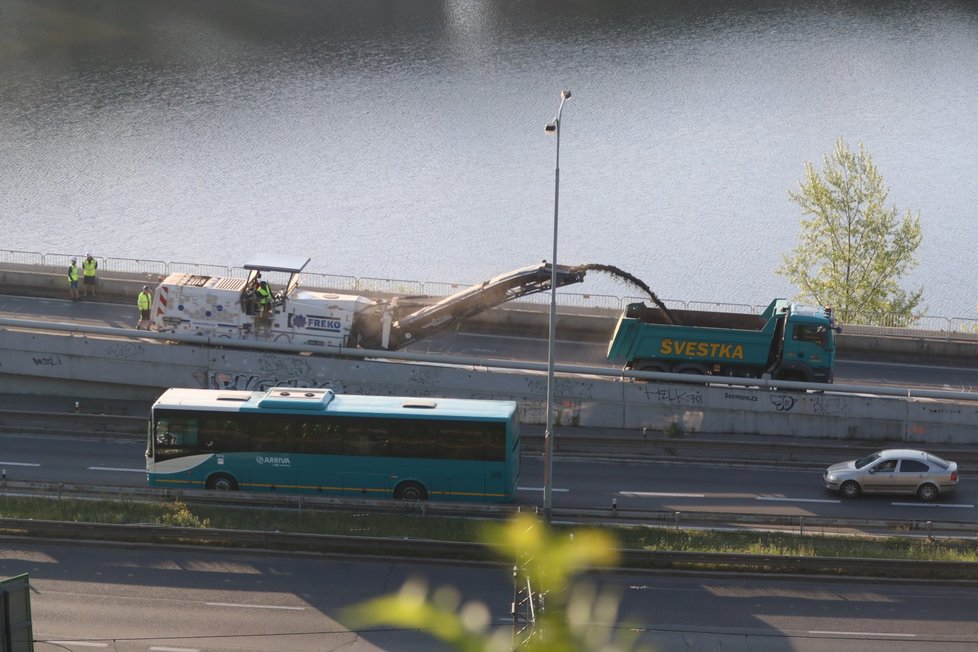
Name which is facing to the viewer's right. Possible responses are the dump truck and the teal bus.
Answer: the dump truck

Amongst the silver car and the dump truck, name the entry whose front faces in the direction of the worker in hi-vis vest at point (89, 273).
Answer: the silver car

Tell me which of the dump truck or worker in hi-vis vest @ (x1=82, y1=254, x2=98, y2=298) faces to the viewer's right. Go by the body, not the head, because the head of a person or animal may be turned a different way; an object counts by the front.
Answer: the dump truck

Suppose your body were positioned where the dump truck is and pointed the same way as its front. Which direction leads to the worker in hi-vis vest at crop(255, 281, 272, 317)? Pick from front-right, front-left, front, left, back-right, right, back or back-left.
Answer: back

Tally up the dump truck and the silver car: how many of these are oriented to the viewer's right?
1

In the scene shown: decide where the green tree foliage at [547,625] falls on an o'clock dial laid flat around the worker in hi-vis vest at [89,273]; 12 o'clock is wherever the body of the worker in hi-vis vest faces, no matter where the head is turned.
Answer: The green tree foliage is roughly at 12 o'clock from the worker in hi-vis vest.

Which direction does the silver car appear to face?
to the viewer's left

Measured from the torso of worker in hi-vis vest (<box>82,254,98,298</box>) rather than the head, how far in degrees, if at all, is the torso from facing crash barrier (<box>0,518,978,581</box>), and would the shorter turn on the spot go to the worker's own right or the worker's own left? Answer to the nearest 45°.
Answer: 0° — they already face it

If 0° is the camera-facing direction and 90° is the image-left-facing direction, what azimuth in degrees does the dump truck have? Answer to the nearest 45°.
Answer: approximately 270°

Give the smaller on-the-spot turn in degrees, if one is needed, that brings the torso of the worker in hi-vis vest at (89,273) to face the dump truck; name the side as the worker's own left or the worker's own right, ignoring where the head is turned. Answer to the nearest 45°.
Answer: approximately 45° to the worker's own left

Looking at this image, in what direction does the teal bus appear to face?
to the viewer's left

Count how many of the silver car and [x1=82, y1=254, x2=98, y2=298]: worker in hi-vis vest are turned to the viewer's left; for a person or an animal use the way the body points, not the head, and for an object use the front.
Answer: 1

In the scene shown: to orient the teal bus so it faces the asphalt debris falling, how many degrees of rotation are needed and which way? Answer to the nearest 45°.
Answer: approximately 135° to its right

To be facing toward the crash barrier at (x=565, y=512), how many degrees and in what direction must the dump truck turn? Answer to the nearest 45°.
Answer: approximately 135° to its right

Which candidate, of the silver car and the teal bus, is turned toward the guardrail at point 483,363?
the silver car

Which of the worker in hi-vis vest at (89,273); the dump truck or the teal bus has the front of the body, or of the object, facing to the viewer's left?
the teal bus

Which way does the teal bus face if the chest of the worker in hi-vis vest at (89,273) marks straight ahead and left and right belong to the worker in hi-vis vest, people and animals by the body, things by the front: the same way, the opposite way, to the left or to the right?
to the right
